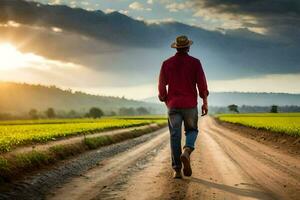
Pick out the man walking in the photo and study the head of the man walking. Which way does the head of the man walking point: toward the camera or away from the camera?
away from the camera

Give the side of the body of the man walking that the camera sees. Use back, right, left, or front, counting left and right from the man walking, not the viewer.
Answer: back
